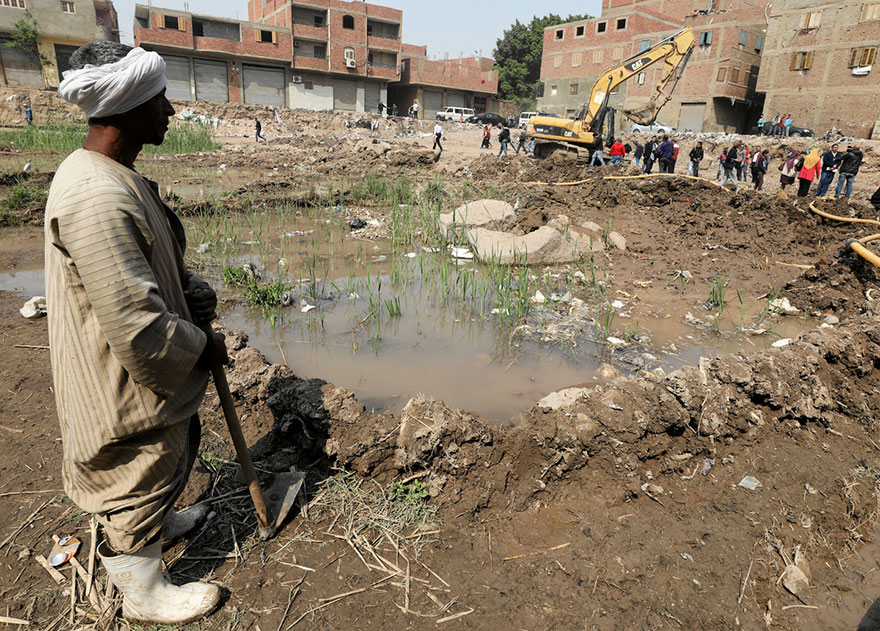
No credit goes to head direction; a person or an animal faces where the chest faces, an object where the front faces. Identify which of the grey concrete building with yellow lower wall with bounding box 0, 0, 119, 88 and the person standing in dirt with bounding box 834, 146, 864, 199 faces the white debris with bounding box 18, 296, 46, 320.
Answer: the grey concrete building with yellow lower wall

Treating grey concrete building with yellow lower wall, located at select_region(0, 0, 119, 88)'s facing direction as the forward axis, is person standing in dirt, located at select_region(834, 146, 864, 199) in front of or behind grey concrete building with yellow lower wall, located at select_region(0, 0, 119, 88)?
in front

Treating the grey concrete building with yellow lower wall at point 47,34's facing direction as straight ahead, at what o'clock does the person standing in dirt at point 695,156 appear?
The person standing in dirt is roughly at 11 o'clock from the grey concrete building with yellow lower wall.

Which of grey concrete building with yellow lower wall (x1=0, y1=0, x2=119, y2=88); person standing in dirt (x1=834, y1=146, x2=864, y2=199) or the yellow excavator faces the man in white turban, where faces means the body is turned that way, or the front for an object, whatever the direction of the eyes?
the grey concrete building with yellow lower wall

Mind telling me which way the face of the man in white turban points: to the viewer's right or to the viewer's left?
to the viewer's right

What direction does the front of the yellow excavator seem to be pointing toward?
to the viewer's right

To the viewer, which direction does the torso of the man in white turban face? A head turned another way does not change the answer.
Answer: to the viewer's right

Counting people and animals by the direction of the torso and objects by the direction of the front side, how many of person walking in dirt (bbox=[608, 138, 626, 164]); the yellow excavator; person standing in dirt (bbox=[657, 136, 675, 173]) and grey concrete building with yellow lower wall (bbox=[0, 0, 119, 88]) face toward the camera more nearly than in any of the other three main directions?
1

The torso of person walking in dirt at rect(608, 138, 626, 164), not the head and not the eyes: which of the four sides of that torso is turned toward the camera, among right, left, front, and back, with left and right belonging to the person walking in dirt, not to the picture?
back

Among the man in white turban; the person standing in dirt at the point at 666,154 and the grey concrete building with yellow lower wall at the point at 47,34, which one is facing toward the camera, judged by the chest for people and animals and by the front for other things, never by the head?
the grey concrete building with yellow lower wall

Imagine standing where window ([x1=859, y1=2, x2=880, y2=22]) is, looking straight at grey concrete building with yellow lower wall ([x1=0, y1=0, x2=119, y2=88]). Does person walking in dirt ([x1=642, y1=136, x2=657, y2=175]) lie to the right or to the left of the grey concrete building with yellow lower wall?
left

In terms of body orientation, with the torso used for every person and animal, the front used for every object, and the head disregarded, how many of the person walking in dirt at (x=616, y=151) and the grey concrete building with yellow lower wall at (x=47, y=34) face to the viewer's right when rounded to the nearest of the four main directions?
0
